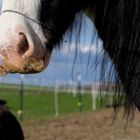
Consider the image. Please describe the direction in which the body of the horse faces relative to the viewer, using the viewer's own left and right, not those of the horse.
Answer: facing the viewer and to the left of the viewer
